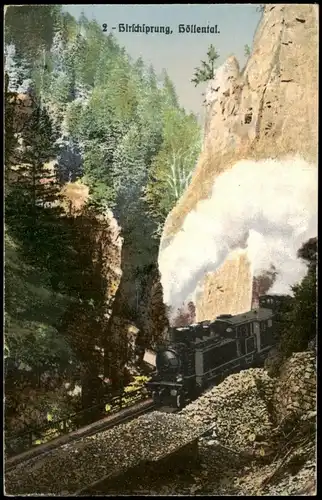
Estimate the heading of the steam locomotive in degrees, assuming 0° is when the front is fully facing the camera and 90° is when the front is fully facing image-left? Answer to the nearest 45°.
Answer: approximately 45°
